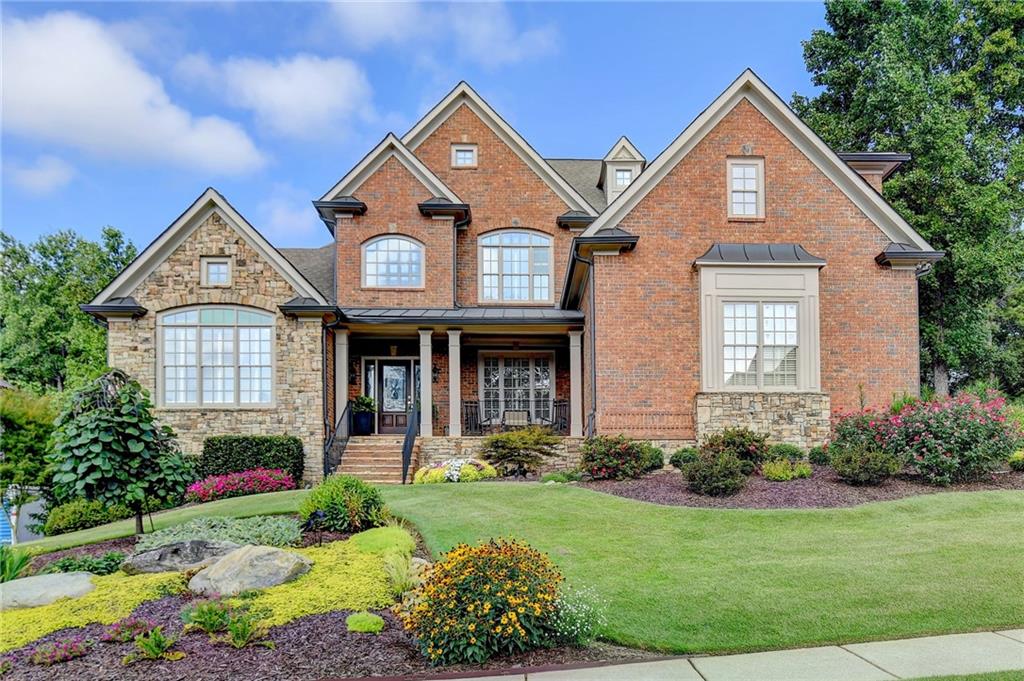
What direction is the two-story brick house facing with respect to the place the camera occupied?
facing the viewer

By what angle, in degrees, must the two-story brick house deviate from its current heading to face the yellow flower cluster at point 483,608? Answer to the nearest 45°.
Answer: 0° — it already faces it

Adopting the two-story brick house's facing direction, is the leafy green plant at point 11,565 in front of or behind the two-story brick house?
in front

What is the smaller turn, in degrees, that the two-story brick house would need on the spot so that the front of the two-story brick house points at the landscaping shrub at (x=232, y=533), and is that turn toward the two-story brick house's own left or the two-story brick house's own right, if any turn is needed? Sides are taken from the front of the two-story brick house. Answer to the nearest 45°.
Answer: approximately 45° to the two-story brick house's own right

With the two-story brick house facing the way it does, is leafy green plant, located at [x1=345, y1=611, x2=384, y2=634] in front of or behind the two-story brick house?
in front

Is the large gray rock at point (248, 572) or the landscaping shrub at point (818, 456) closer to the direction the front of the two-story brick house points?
the large gray rock

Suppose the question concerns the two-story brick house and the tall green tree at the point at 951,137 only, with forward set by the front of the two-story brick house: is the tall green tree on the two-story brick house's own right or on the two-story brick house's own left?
on the two-story brick house's own left

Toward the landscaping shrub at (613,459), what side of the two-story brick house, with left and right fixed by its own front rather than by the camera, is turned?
front

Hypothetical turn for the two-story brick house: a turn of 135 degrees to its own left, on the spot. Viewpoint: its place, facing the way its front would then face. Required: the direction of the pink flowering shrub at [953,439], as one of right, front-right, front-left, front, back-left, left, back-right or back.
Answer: right

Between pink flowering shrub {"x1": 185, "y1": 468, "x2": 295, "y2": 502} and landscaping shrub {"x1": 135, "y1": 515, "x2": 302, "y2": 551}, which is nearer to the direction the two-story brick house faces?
the landscaping shrub

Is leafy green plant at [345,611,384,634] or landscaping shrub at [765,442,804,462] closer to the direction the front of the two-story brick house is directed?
the leafy green plant

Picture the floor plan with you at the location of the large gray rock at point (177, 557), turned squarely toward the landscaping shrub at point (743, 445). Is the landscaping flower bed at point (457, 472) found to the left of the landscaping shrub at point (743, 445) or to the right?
left

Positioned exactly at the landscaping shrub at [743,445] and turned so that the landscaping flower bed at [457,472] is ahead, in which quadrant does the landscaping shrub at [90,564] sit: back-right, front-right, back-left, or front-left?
front-left
